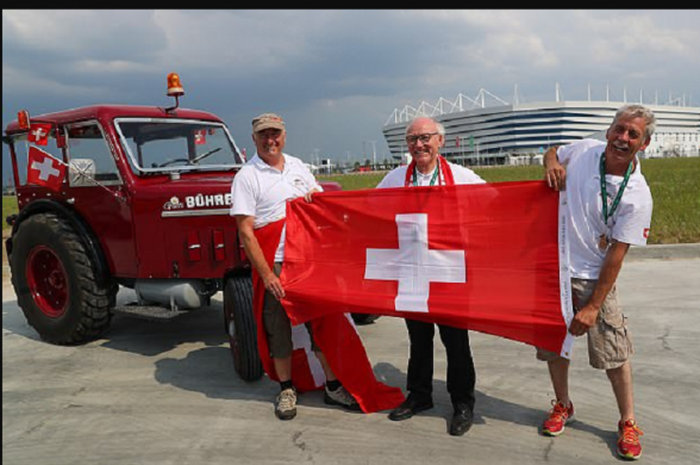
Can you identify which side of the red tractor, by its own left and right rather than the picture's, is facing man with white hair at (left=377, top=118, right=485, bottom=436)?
front

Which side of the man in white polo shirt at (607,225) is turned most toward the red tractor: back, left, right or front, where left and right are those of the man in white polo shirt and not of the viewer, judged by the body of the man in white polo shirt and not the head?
right

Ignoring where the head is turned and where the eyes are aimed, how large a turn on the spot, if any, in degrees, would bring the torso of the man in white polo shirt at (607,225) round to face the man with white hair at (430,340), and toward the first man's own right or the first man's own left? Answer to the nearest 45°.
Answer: approximately 90° to the first man's own right

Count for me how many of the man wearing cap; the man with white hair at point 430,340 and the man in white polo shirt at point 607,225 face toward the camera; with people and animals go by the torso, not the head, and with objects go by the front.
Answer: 3

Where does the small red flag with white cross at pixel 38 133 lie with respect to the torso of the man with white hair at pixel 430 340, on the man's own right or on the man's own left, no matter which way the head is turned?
on the man's own right

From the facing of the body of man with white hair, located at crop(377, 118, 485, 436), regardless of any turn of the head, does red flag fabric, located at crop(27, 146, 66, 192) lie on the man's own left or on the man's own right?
on the man's own right

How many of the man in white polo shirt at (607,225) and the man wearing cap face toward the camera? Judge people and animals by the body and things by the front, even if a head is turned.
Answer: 2

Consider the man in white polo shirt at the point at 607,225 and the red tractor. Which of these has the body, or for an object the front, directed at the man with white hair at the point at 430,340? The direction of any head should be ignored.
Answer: the red tractor

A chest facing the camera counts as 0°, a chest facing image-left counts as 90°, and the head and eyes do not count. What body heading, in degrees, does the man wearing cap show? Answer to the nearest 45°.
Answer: approximately 0°

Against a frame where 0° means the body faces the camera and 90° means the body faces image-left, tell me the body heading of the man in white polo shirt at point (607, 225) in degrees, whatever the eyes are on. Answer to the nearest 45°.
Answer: approximately 0°
